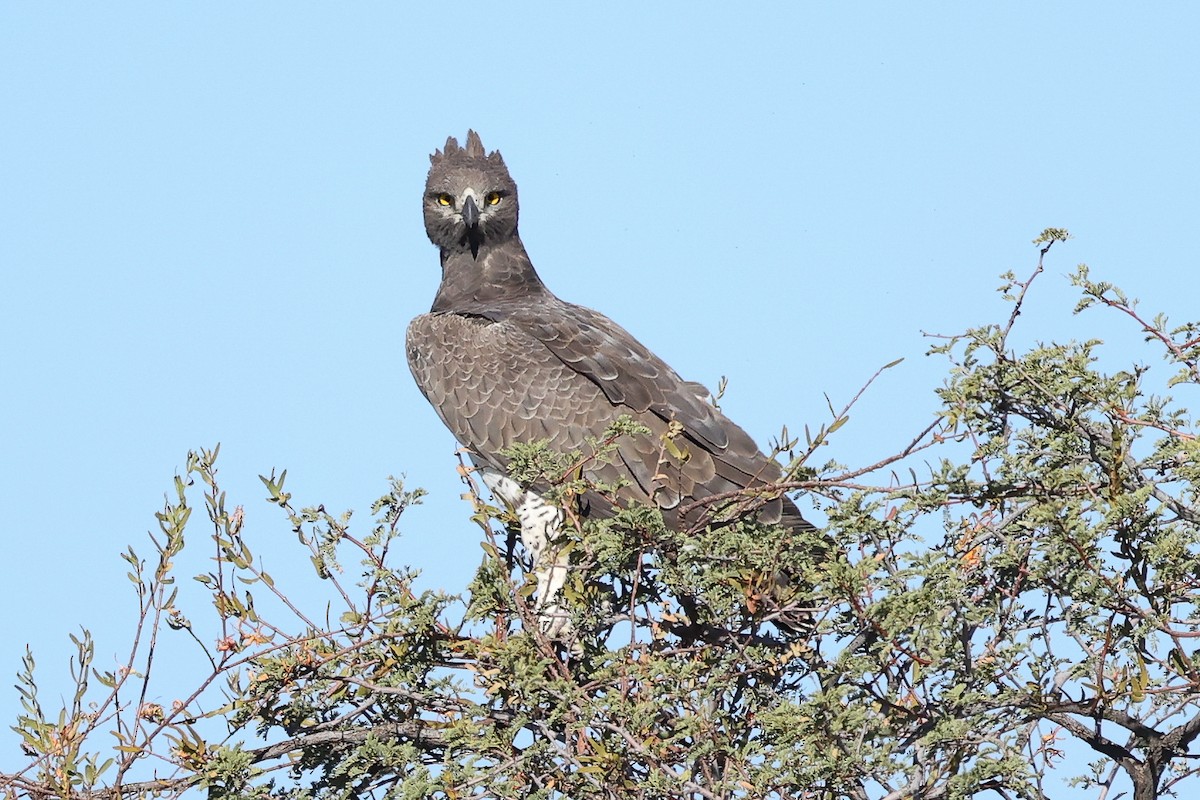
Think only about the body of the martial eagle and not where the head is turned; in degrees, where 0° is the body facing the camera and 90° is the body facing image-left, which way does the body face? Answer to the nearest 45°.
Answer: approximately 90°
